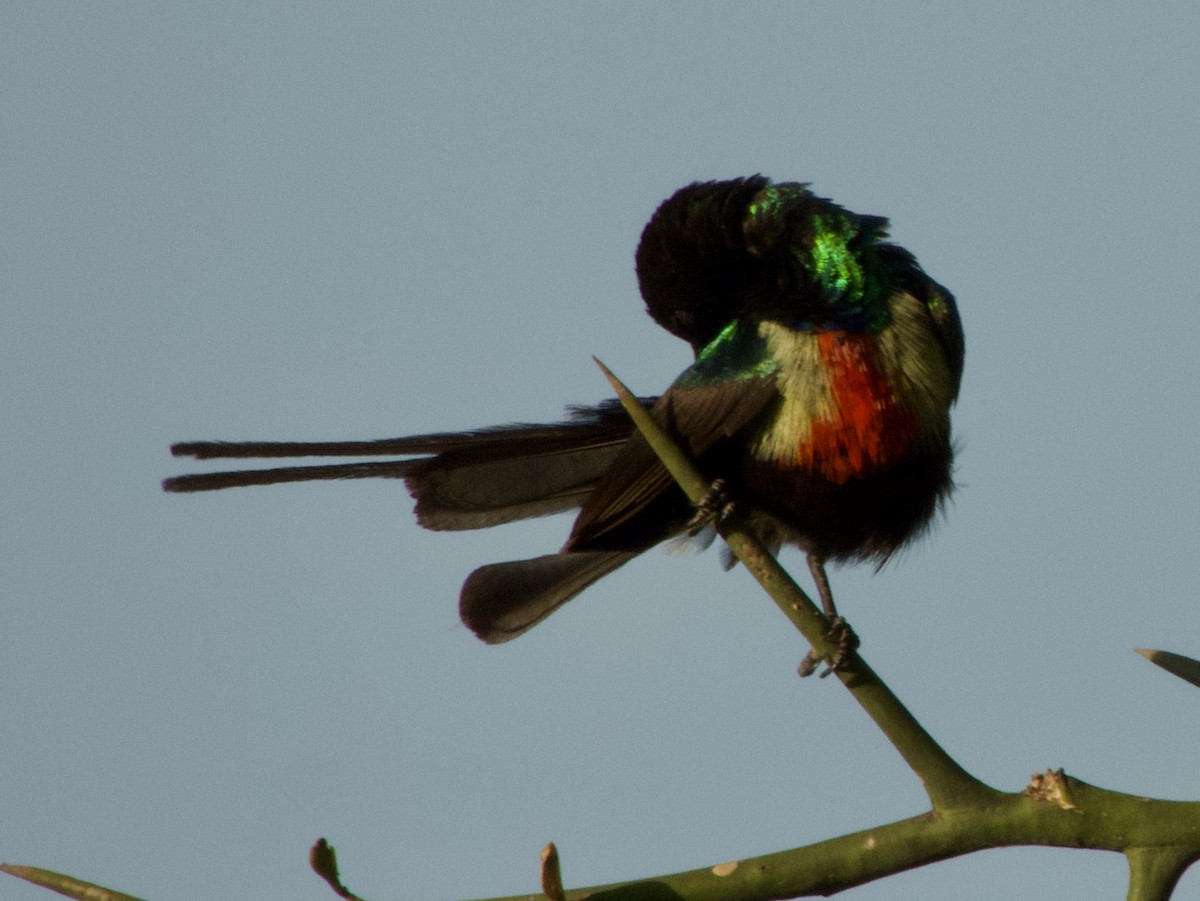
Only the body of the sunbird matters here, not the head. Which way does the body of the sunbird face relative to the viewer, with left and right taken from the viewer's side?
facing the viewer and to the right of the viewer
